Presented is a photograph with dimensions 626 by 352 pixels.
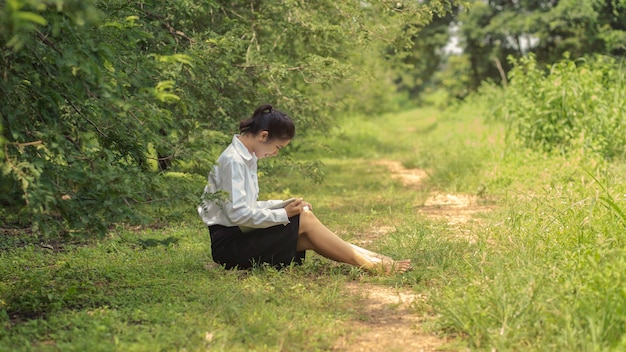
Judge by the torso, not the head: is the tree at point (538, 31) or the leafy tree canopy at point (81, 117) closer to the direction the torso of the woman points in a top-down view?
the tree

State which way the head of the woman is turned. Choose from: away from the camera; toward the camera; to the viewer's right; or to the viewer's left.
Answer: to the viewer's right

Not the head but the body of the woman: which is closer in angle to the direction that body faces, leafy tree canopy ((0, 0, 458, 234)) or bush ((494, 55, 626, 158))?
the bush

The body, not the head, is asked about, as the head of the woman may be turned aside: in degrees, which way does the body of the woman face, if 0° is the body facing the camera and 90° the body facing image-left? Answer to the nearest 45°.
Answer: approximately 270°

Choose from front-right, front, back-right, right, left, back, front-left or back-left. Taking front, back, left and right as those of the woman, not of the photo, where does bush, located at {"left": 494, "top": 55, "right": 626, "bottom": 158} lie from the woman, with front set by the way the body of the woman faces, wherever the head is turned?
front-left
